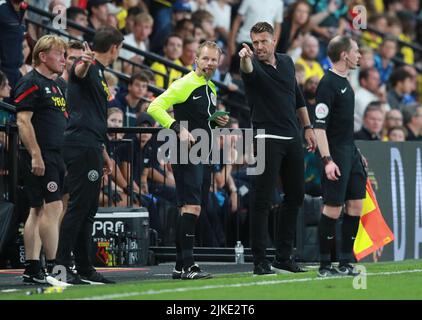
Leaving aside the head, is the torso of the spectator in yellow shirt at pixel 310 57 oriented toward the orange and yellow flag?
yes

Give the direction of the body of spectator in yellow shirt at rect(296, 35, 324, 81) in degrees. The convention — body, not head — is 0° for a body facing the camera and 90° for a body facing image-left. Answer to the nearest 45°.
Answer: approximately 0°

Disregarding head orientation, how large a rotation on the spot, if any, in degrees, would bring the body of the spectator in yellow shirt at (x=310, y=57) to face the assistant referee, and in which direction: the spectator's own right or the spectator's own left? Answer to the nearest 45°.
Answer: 0° — they already face them
